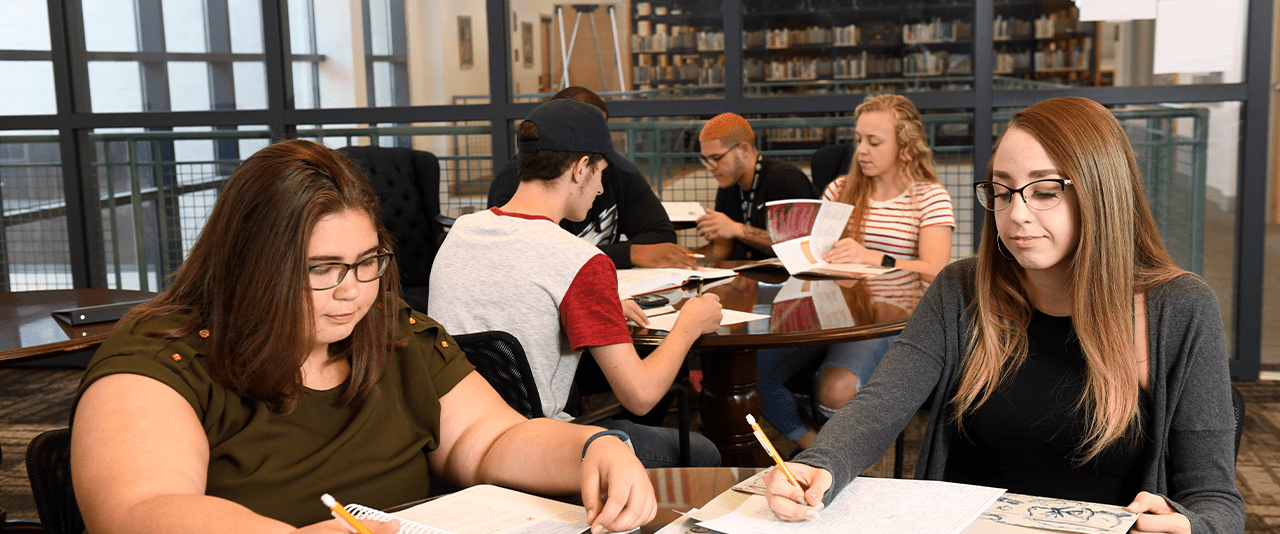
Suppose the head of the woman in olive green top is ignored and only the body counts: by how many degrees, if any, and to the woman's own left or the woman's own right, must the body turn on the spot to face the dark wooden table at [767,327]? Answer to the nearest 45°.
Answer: approximately 90° to the woman's own left

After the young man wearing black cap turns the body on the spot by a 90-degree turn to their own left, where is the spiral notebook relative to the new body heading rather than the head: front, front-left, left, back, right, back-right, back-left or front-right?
back-left

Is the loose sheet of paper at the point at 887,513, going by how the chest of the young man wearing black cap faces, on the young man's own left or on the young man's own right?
on the young man's own right

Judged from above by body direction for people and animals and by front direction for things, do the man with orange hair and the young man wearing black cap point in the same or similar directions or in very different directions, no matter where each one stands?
very different directions

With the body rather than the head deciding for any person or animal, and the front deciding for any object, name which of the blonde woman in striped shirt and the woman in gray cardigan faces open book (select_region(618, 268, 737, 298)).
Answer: the blonde woman in striped shirt

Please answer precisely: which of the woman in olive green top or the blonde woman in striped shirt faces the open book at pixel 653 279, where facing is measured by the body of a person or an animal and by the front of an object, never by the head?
the blonde woman in striped shirt

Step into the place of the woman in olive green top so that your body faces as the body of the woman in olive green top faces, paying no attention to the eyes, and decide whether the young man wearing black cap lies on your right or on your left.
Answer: on your left

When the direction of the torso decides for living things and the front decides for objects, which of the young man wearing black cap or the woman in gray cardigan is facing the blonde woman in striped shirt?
the young man wearing black cap
